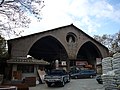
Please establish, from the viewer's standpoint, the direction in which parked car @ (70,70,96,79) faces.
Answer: facing to the left of the viewer
